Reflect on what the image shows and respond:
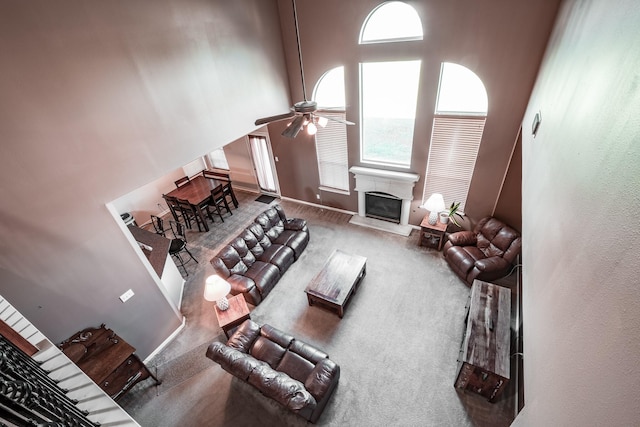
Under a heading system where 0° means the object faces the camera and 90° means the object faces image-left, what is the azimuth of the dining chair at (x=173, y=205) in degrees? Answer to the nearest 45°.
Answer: approximately 225°

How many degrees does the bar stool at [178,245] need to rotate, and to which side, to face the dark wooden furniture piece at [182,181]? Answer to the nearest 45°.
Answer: approximately 135° to its right

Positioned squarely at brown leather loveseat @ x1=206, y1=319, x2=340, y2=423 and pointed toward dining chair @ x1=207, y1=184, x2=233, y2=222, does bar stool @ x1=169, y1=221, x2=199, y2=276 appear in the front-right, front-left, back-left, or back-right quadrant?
front-left

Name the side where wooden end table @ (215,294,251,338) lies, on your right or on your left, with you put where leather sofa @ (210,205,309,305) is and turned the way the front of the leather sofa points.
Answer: on your right

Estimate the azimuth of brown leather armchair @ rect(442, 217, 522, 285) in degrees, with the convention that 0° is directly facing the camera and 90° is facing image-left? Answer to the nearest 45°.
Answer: approximately 45°

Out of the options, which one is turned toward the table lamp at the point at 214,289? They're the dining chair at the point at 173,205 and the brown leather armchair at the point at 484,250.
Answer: the brown leather armchair

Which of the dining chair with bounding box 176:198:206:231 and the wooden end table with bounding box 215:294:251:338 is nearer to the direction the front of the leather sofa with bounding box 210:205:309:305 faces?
the wooden end table

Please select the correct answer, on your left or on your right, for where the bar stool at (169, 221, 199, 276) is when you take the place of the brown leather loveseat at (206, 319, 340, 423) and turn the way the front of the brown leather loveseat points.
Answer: on your left

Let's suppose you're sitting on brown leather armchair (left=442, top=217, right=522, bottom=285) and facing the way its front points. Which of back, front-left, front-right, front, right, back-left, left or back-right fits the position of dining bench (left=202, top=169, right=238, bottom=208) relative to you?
front-right

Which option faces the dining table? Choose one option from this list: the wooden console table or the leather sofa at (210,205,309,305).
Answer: the wooden console table

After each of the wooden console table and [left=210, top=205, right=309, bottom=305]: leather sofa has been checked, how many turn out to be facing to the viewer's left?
1

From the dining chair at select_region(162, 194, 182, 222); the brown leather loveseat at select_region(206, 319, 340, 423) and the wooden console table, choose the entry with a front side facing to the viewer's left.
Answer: the wooden console table

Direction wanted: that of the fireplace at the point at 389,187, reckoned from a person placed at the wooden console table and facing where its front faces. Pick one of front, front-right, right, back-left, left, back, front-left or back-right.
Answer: front-right

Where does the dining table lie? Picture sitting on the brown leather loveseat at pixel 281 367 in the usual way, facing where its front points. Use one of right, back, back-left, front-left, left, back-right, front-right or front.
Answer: front-left

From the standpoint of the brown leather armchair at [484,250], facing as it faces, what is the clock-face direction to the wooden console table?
The wooden console table is roughly at 10 o'clock from the brown leather armchair.

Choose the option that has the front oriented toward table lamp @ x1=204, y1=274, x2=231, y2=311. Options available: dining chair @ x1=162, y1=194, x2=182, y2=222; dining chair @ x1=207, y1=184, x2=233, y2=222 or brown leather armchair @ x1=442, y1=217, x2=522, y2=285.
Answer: the brown leather armchair

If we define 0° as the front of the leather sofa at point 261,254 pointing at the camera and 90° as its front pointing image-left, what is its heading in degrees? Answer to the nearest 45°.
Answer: approximately 315°

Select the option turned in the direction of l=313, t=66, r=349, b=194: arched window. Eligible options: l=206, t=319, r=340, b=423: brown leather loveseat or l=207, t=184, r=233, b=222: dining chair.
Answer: the brown leather loveseat

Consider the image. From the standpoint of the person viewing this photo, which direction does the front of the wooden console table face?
facing to the left of the viewer

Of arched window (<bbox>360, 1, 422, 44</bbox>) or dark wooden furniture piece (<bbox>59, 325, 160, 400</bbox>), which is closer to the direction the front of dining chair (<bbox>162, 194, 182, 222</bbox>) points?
the arched window
